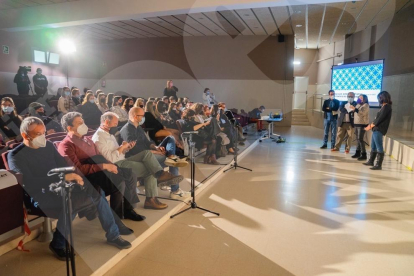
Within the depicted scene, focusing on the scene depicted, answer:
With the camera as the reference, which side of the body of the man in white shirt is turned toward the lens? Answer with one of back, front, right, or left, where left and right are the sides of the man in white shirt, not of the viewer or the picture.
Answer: right

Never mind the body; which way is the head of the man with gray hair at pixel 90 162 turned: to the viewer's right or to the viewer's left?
to the viewer's right

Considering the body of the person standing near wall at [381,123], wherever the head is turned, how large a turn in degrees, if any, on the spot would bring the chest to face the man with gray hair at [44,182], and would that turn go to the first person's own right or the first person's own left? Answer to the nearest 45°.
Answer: approximately 45° to the first person's own left

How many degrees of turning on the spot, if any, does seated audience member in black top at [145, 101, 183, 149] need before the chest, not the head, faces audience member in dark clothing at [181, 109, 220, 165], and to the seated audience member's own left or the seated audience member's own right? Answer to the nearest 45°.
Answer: approximately 45° to the seated audience member's own left

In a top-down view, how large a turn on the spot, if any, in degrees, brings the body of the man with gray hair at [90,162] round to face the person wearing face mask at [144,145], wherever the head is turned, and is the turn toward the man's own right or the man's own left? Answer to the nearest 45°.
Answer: approximately 90° to the man's own left

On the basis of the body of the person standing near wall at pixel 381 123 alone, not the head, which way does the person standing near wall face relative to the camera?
to the viewer's left

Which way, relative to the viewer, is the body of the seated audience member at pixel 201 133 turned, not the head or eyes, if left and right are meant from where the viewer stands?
facing to the right of the viewer

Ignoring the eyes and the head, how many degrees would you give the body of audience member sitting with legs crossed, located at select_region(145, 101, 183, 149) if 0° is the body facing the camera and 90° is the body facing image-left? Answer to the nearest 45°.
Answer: approximately 270°

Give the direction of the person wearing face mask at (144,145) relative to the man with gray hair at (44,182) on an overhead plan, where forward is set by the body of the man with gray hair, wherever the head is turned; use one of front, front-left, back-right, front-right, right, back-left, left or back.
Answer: left
